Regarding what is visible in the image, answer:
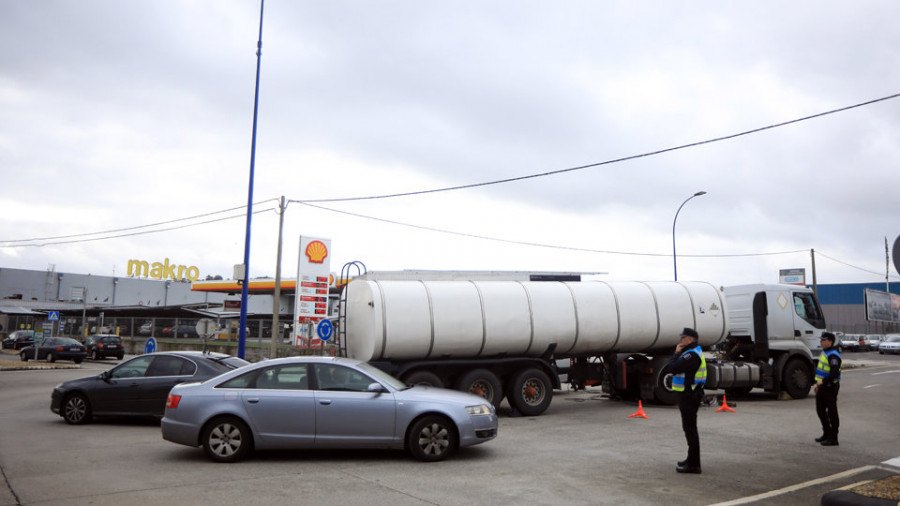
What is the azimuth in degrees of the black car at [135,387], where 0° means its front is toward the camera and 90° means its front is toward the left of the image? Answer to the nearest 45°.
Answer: approximately 90°

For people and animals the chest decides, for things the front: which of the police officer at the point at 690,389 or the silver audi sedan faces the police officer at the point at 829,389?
the silver audi sedan

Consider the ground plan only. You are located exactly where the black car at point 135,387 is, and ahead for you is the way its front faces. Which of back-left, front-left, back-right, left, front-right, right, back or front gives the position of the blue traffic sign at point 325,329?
back-right

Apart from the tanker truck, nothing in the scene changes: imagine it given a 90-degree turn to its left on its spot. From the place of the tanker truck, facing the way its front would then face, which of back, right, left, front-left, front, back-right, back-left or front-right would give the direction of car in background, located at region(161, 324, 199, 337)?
front

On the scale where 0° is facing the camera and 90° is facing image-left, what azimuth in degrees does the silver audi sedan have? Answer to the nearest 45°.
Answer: approximately 270°

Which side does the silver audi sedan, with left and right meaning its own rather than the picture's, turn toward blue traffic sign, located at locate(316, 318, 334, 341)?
left

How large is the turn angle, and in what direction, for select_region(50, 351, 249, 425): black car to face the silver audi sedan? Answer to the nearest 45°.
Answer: approximately 135° to its left

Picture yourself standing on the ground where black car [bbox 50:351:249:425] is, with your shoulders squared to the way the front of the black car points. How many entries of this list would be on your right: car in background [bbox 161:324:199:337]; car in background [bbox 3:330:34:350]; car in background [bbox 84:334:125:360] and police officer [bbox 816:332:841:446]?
3
